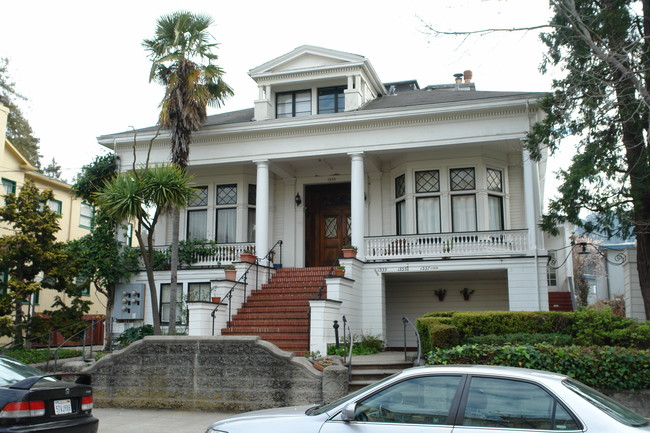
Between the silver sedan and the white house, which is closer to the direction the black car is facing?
the white house

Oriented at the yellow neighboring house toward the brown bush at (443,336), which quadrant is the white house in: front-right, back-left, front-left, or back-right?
front-left

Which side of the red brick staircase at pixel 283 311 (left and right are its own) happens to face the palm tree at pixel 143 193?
right

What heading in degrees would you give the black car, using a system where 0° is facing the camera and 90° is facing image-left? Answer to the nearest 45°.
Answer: approximately 135°

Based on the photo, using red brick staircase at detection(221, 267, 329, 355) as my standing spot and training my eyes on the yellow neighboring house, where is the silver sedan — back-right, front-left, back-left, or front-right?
back-left

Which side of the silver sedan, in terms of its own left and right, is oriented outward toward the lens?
left

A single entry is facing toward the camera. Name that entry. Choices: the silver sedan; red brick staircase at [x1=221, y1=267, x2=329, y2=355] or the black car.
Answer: the red brick staircase

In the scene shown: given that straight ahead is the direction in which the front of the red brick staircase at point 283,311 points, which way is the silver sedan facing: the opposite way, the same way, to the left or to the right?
to the right

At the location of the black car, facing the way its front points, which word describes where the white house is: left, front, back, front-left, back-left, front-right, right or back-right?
right

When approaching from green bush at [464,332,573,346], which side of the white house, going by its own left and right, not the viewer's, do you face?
front

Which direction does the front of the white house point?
toward the camera

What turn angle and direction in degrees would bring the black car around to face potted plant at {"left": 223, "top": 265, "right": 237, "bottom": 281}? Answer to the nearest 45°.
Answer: approximately 90° to its right

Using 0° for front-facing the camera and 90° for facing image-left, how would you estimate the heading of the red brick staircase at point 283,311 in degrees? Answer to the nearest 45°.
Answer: approximately 0°

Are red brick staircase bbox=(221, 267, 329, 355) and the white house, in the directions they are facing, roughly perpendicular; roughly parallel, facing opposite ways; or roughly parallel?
roughly parallel

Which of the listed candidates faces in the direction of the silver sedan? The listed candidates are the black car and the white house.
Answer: the white house

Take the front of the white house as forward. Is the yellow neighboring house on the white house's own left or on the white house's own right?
on the white house's own right
